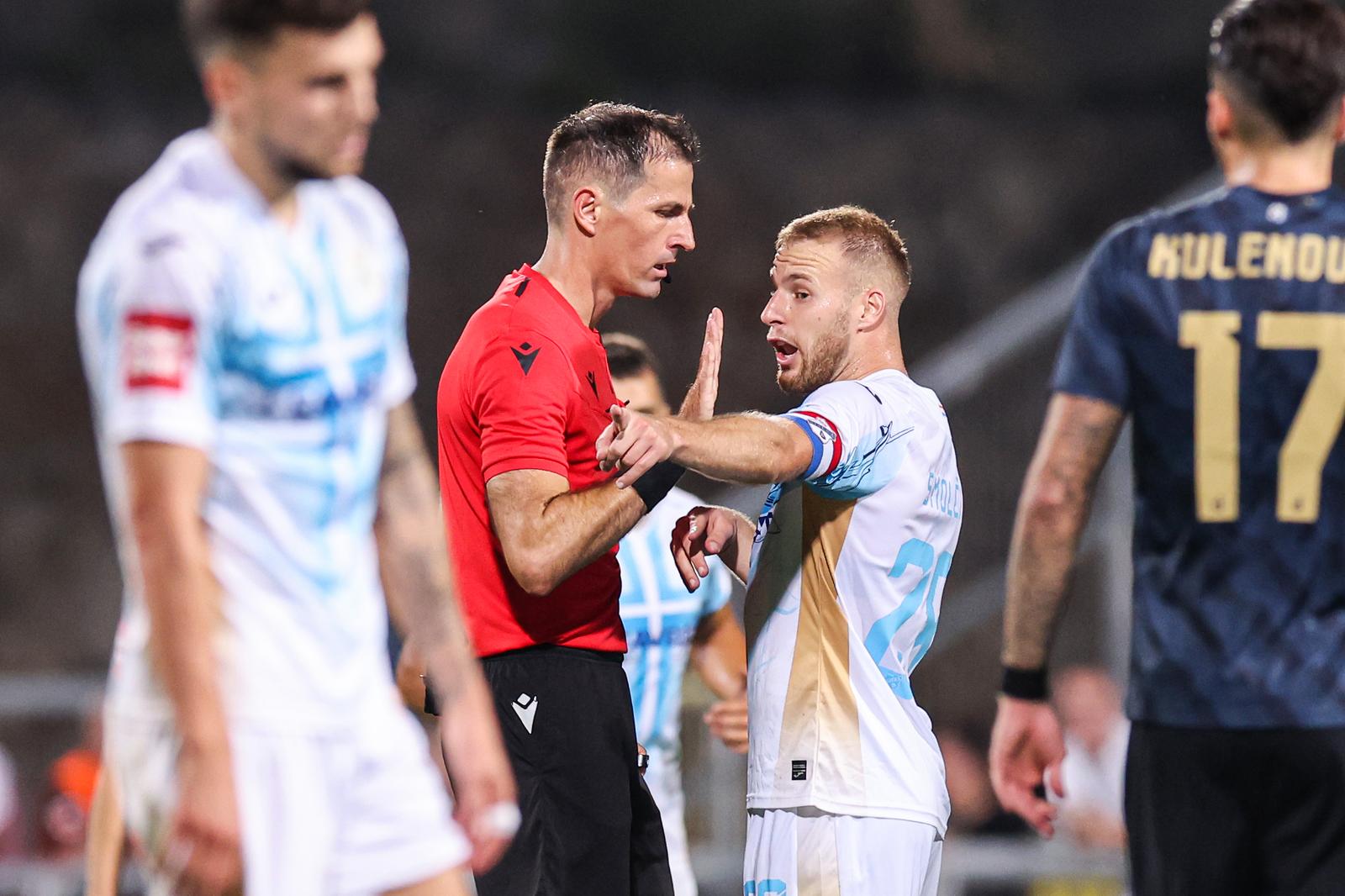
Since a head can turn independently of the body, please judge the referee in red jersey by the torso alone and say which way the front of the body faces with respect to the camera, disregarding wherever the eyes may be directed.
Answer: to the viewer's right

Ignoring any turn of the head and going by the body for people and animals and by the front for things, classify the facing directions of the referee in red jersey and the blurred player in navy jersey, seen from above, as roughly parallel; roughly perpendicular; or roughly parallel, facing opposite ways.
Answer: roughly perpendicular

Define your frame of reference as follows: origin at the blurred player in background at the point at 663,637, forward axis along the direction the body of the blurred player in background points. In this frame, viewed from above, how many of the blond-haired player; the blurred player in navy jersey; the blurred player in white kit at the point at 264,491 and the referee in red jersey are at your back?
0

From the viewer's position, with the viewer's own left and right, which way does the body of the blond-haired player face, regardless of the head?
facing to the left of the viewer

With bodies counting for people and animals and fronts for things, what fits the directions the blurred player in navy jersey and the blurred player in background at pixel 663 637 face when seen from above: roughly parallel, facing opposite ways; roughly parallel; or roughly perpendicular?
roughly parallel, facing opposite ways

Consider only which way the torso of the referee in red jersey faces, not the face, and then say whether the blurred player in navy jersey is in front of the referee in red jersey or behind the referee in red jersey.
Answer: in front

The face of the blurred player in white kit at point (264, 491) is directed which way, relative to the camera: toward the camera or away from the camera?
toward the camera

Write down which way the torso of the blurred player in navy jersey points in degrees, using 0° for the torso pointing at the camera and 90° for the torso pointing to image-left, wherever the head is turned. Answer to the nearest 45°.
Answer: approximately 180°

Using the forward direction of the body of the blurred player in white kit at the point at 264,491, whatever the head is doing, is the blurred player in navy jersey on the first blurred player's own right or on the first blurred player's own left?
on the first blurred player's own left

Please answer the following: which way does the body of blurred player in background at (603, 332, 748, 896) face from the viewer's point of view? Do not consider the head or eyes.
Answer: toward the camera

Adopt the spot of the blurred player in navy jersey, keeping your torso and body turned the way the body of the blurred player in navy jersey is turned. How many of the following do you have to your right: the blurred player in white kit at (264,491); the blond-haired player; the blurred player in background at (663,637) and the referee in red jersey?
0

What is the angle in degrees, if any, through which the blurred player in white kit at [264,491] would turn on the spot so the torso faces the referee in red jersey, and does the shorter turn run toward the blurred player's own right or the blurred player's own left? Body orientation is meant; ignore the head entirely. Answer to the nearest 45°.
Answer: approximately 90° to the blurred player's own left

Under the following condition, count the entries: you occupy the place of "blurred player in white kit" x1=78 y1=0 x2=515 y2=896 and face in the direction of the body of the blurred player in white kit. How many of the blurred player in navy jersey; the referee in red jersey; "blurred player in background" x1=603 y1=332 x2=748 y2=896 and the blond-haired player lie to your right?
0

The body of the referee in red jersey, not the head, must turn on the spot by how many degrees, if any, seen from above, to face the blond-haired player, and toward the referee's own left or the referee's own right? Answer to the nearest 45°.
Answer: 0° — they already face them

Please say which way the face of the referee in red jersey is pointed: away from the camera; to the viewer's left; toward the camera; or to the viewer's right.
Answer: to the viewer's right

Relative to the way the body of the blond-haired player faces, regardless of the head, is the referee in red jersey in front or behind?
in front

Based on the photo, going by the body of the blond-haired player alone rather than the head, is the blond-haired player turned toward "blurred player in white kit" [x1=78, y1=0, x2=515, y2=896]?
no

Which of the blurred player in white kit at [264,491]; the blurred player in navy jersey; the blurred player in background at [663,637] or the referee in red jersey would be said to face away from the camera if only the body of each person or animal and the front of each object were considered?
the blurred player in navy jersey
